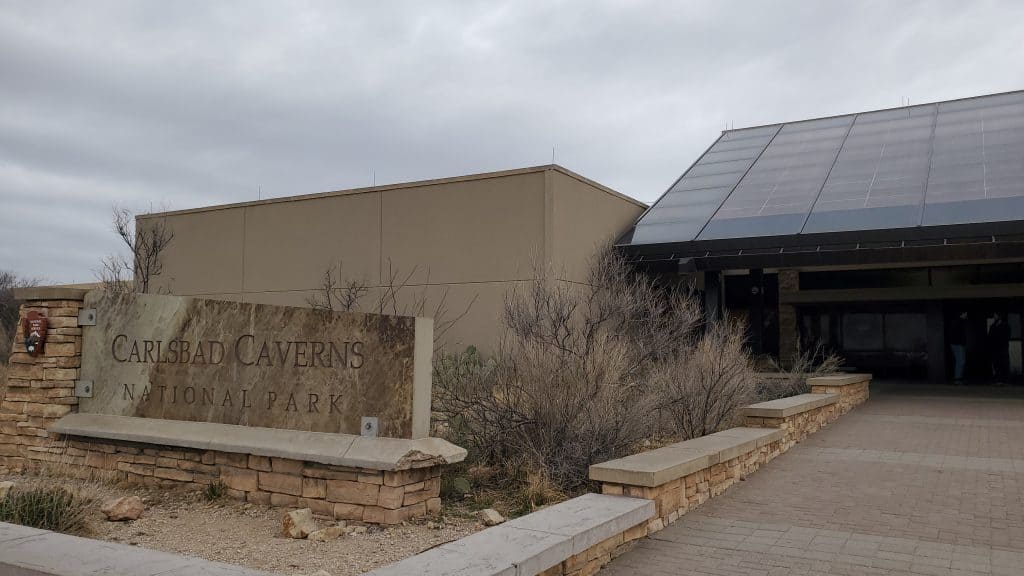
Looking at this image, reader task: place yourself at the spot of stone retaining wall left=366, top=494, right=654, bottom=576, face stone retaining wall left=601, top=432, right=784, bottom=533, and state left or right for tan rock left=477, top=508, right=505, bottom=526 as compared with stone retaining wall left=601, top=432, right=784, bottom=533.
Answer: left

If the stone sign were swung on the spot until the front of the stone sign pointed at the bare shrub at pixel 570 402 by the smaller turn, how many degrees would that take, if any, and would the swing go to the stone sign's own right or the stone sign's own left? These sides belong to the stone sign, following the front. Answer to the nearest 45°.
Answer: approximately 90° to the stone sign's own left

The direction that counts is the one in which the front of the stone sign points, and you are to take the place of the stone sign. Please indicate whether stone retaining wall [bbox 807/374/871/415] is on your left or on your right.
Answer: on your left

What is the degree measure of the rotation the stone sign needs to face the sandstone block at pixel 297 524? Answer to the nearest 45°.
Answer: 0° — it already faces it

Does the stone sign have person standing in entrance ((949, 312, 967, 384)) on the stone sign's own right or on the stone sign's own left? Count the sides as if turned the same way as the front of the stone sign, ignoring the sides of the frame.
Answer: on the stone sign's own left

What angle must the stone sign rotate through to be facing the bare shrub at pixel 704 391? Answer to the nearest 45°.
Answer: approximately 90° to its left

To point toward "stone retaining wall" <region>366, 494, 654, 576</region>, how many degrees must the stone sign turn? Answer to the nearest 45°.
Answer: approximately 45° to its left

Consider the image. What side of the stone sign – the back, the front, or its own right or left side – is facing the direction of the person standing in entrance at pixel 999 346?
left

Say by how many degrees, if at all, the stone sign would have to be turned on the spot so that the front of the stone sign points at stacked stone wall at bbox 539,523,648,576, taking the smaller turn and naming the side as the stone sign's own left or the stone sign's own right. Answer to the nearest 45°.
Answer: approximately 45° to the stone sign's own left

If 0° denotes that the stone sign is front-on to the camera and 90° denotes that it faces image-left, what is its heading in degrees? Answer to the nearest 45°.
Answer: approximately 0°

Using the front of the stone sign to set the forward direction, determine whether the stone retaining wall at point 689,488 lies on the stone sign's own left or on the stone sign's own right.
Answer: on the stone sign's own left

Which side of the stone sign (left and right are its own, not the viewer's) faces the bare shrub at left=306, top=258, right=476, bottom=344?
back

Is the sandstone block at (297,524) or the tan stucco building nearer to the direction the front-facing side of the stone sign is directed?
the sandstone block
